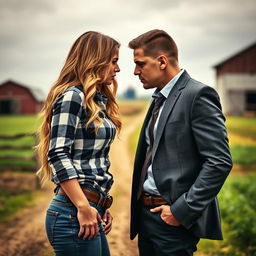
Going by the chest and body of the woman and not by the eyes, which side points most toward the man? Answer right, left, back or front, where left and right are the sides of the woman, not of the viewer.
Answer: front

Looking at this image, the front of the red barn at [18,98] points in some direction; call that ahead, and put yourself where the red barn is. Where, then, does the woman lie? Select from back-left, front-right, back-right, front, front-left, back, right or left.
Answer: front

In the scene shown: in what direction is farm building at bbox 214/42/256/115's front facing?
toward the camera

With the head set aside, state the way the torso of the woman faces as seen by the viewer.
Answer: to the viewer's right

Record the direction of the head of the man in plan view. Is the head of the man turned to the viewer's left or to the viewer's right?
to the viewer's left

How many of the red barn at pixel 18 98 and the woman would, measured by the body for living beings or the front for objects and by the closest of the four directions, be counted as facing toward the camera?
1

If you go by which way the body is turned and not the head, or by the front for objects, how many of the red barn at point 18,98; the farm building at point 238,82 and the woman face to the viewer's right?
1

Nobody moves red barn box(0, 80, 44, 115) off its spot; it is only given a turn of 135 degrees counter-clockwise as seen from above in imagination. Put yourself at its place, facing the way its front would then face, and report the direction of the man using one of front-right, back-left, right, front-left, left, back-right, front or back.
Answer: back-right

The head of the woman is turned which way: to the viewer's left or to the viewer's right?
to the viewer's right

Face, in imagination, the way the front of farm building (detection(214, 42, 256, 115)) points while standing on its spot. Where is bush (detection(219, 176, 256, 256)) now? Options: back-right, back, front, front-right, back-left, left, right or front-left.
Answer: front

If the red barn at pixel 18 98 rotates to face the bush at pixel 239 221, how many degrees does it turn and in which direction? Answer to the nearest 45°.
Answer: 0° — it already faces it

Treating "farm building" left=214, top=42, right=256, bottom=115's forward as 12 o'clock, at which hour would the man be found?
The man is roughly at 12 o'clock from the farm building.

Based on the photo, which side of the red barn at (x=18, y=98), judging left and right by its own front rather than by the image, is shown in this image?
front

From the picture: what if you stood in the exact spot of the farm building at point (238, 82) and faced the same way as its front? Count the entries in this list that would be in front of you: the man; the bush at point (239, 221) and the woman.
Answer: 3
